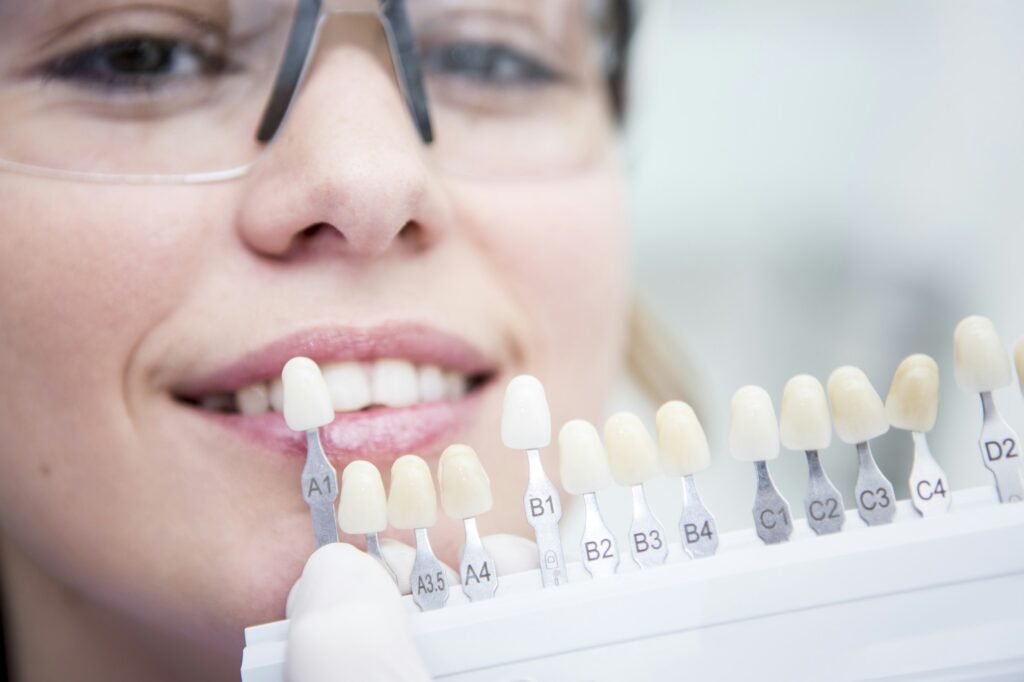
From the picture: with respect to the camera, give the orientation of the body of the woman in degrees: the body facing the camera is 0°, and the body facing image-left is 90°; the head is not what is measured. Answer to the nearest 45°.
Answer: approximately 0°
